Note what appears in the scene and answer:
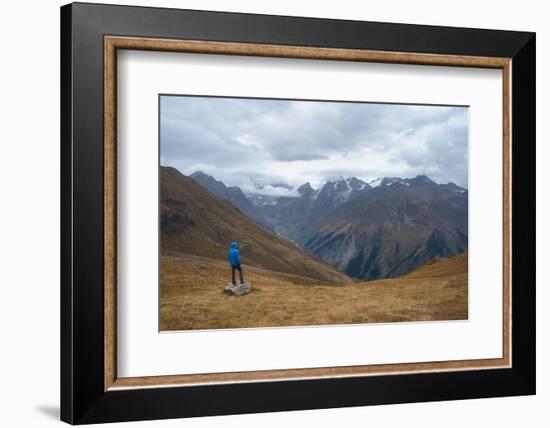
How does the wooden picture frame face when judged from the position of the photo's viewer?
facing the viewer and to the right of the viewer
